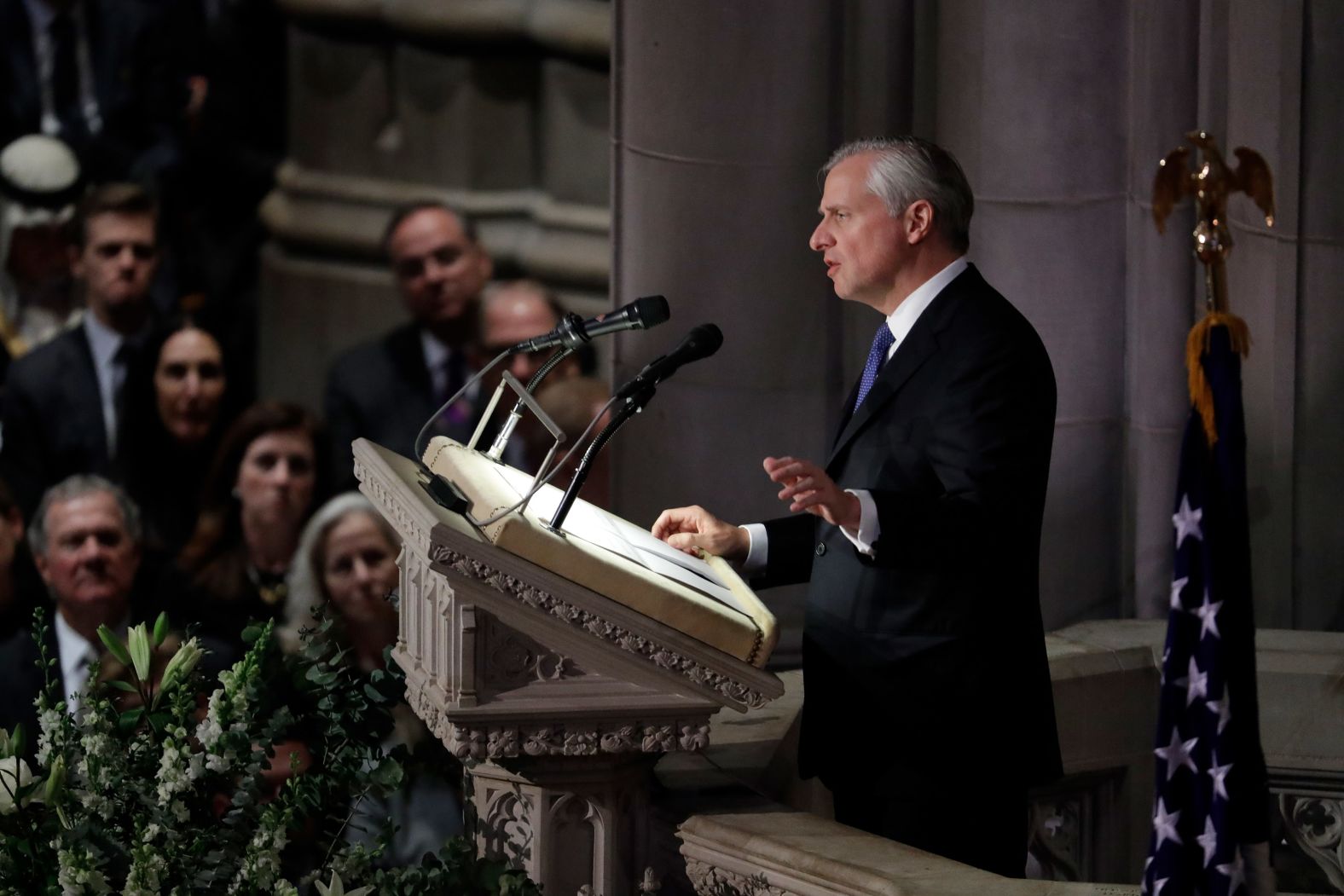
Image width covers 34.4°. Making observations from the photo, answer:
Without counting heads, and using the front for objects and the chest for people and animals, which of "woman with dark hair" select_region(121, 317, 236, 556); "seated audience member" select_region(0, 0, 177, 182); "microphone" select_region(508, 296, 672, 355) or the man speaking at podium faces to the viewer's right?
the microphone

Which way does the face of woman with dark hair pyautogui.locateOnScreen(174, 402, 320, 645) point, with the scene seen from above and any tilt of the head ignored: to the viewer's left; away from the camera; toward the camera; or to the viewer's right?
toward the camera

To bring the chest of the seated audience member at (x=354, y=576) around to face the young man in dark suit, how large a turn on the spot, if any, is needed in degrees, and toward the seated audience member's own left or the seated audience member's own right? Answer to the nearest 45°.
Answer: approximately 135° to the seated audience member's own right

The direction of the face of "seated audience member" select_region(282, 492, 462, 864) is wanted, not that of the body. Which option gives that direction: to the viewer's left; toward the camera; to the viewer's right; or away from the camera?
toward the camera

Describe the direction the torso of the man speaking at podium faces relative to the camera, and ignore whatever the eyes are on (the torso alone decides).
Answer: to the viewer's left

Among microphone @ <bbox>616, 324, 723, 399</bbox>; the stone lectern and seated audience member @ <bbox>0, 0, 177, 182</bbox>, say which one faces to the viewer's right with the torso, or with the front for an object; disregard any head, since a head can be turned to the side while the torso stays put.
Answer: the microphone

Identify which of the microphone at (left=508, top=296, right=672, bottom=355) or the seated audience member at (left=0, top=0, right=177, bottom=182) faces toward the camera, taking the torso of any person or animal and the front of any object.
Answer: the seated audience member

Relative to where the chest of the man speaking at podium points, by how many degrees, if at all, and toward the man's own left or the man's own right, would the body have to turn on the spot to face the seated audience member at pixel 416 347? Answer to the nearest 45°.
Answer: approximately 45° to the man's own right

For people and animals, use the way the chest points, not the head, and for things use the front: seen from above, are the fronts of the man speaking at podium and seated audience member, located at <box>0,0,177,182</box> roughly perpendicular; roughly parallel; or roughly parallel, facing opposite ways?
roughly perpendicular

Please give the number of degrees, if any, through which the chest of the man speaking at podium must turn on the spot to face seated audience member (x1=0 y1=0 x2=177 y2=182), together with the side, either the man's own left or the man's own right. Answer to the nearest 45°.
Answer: approximately 45° to the man's own right

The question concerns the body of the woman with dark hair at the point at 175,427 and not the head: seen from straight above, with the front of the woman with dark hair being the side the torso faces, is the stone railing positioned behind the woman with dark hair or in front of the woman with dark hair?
in front

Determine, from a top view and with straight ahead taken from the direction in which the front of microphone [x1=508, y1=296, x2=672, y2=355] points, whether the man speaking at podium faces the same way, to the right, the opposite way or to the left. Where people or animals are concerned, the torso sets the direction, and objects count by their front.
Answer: the opposite way

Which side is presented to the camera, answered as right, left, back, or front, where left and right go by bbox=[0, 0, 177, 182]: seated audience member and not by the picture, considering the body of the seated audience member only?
front

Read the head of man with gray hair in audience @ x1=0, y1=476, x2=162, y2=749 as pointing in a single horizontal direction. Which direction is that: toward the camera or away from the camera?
toward the camera

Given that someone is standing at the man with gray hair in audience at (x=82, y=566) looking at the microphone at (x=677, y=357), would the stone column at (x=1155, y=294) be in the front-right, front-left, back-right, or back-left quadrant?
front-left

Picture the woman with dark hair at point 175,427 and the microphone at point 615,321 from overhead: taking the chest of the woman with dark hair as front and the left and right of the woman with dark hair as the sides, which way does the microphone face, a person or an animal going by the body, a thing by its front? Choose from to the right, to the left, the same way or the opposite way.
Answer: to the left

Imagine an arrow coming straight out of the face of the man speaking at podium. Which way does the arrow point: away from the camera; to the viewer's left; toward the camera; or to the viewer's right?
to the viewer's left
